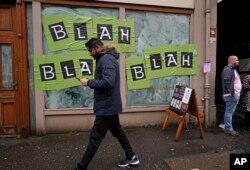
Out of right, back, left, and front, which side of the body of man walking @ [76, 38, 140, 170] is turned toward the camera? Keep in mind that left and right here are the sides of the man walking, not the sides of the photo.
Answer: left

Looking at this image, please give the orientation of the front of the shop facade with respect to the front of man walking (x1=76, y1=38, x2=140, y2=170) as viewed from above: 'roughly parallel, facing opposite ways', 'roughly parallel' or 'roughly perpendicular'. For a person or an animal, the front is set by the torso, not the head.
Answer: roughly perpendicular

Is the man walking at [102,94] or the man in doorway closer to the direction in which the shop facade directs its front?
the man walking

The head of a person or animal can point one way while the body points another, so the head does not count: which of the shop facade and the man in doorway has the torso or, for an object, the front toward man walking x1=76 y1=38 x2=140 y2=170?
the shop facade

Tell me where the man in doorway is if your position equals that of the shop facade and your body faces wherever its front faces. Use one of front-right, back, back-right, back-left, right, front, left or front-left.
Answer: left

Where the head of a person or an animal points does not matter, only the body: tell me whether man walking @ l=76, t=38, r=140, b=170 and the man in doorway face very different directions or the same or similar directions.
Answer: very different directions

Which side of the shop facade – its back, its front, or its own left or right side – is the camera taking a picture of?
front

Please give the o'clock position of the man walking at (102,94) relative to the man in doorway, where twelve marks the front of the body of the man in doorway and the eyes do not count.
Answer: The man walking is roughly at 4 o'clock from the man in doorway.

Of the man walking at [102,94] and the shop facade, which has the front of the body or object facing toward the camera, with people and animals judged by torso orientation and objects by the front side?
the shop facade

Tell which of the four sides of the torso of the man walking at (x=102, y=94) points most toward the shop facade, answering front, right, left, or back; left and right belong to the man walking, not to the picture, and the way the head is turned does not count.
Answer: right

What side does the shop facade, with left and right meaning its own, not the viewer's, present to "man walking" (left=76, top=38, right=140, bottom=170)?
front
